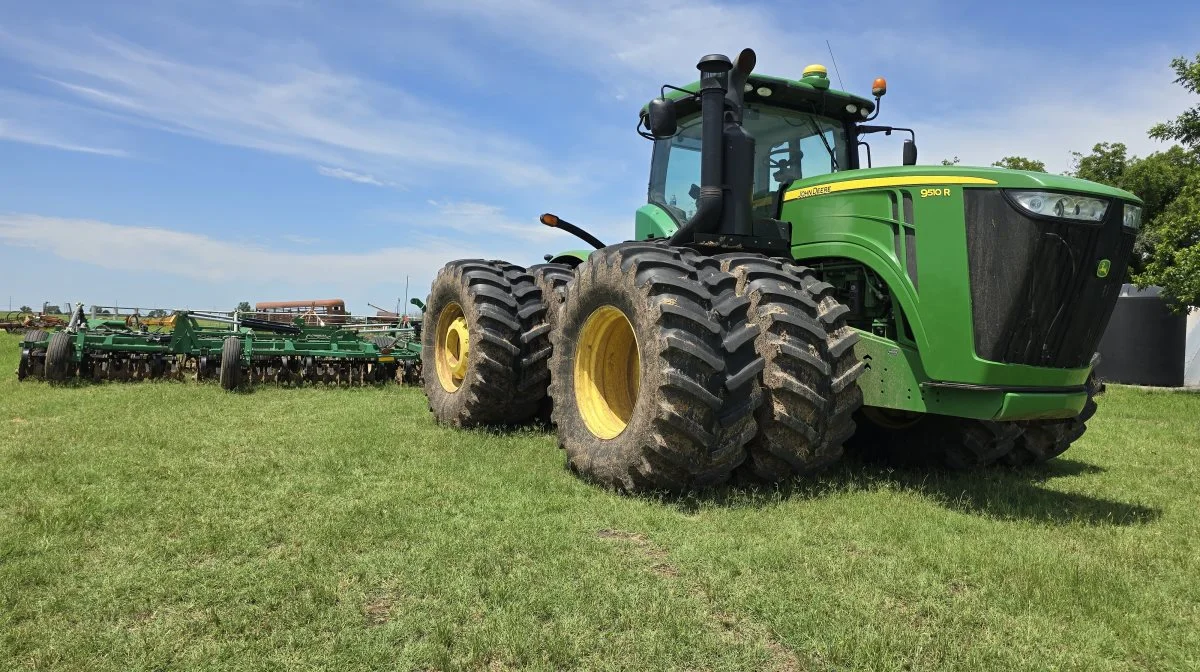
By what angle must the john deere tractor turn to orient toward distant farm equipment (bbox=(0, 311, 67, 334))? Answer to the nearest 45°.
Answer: approximately 180°

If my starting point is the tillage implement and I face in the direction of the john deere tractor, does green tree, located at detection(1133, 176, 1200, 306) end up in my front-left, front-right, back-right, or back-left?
front-left

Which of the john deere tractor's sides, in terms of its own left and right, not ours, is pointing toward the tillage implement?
back

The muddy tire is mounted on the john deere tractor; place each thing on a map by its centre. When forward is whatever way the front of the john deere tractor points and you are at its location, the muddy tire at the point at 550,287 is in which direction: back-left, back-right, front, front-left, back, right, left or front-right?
back

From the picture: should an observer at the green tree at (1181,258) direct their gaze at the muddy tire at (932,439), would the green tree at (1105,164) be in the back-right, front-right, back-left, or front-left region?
back-right

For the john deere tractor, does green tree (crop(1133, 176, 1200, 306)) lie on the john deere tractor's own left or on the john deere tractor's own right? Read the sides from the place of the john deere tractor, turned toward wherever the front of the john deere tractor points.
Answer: on the john deere tractor's own left

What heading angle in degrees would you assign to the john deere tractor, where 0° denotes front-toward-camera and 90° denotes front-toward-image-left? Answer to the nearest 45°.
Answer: approximately 315°
